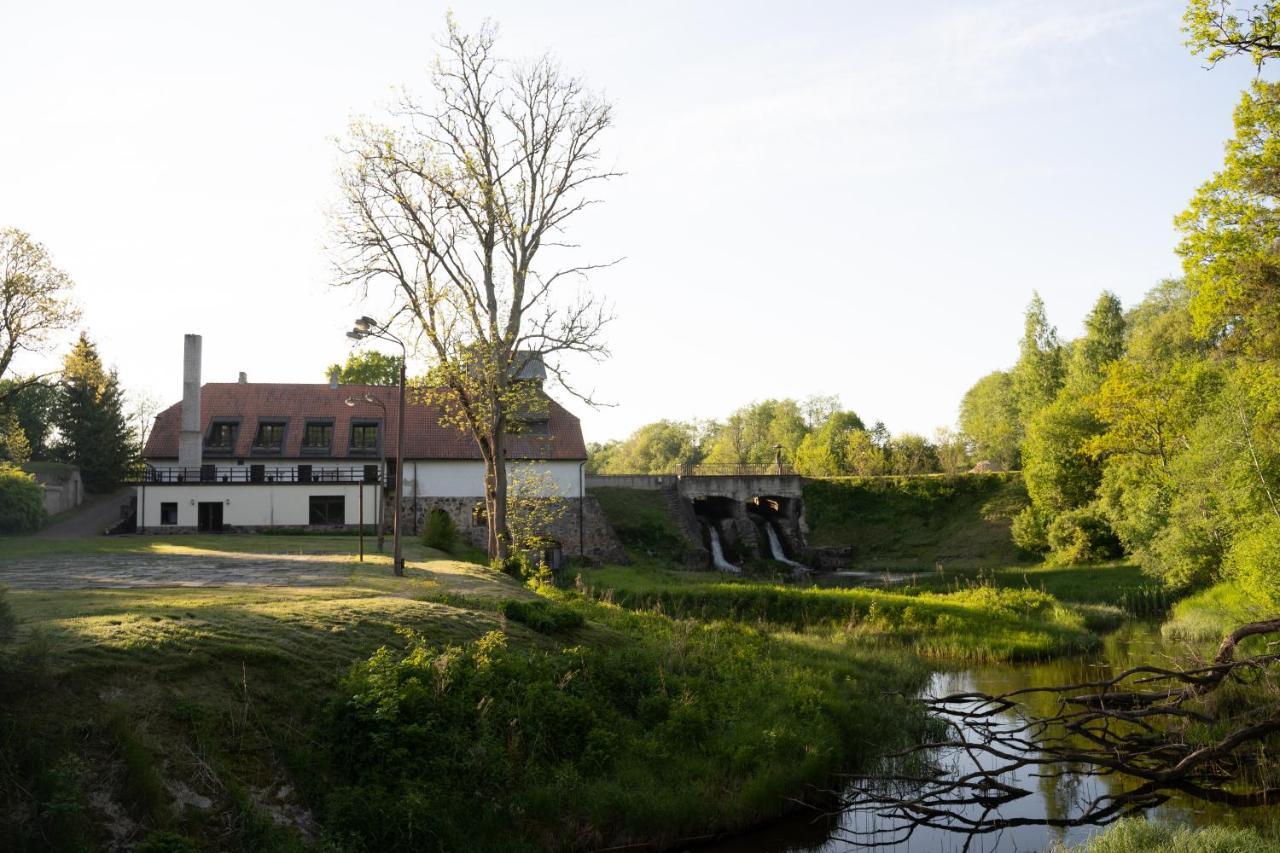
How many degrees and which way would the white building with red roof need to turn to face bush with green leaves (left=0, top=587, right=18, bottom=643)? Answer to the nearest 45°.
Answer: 0° — it already faces it

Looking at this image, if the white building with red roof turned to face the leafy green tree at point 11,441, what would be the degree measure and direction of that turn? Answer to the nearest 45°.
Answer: approximately 135° to its right

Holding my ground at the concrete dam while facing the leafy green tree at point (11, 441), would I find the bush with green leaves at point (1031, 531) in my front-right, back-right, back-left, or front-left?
back-left

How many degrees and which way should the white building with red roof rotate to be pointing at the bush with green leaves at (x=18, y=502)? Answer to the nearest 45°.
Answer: approximately 90° to its right

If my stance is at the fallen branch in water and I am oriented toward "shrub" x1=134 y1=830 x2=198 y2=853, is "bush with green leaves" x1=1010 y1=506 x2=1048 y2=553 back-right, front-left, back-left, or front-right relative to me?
back-right

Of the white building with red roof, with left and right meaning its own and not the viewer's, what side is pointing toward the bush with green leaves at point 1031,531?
left

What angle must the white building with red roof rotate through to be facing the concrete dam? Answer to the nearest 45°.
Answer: approximately 90° to its left

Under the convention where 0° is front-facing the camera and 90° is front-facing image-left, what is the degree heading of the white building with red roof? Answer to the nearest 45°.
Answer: approximately 0°

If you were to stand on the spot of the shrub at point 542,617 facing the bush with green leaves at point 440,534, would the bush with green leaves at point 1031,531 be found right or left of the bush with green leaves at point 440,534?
right

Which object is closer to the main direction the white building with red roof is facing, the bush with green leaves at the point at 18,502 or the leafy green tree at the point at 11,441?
the bush with green leaves

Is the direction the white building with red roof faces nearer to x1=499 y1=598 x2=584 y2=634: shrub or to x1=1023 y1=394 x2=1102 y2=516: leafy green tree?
the shrub

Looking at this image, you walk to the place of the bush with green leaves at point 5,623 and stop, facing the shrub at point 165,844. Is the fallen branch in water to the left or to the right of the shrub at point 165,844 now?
left
